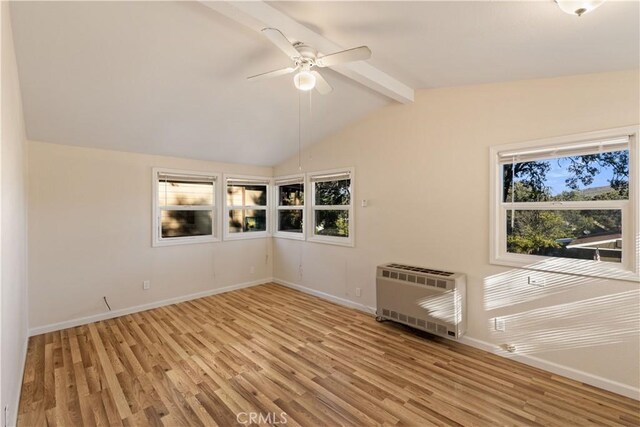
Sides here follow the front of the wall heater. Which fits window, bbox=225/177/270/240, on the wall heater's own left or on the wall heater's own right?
on the wall heater's own right

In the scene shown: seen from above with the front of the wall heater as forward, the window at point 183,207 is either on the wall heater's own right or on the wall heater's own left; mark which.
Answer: on the wall heater's own right

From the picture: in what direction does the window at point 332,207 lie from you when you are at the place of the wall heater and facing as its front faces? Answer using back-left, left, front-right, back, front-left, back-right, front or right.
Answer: right

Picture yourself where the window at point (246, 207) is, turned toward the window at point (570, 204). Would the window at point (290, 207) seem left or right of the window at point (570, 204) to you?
left

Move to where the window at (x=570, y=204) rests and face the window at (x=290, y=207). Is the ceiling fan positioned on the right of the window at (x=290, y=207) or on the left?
left

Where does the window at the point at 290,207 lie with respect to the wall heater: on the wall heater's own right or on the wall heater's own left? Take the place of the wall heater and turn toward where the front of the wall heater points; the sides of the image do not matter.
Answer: on the wall heater's own right

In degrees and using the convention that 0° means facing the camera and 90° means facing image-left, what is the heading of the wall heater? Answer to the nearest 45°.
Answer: approximately 45°

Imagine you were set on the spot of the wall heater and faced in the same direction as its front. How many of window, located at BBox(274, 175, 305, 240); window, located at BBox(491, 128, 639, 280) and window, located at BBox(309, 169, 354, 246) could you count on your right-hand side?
2
